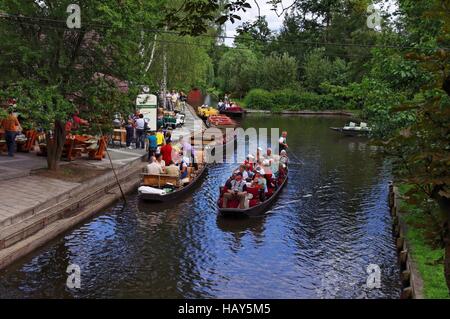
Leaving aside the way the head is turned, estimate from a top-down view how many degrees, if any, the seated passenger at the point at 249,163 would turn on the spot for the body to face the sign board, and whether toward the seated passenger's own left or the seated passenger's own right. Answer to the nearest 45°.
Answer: approximately 90° to the seated passenger's own right

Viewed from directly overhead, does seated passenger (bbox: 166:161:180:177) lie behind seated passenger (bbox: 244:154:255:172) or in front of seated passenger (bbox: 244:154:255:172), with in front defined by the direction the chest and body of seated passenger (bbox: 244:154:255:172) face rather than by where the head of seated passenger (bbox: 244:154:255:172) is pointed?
in front

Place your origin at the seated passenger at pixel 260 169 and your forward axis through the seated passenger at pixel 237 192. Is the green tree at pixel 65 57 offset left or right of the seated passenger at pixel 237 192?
right

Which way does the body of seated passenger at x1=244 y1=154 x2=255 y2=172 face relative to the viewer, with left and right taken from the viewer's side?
facing the viewer and to the left of the viewer

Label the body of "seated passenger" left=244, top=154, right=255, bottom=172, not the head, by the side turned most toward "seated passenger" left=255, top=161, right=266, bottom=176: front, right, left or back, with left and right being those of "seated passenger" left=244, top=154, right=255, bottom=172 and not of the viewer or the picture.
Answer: left

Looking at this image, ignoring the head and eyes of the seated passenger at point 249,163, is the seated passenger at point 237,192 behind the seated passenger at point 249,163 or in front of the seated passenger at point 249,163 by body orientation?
in front

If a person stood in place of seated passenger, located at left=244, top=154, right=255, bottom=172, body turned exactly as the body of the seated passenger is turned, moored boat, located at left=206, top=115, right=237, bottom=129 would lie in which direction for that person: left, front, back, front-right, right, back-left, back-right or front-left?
back-right

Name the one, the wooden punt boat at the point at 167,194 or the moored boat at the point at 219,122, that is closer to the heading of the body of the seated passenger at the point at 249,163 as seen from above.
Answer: the wooden punt boat

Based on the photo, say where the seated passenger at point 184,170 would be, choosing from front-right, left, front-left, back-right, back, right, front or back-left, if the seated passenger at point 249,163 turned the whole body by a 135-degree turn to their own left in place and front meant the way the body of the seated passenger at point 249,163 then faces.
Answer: back
